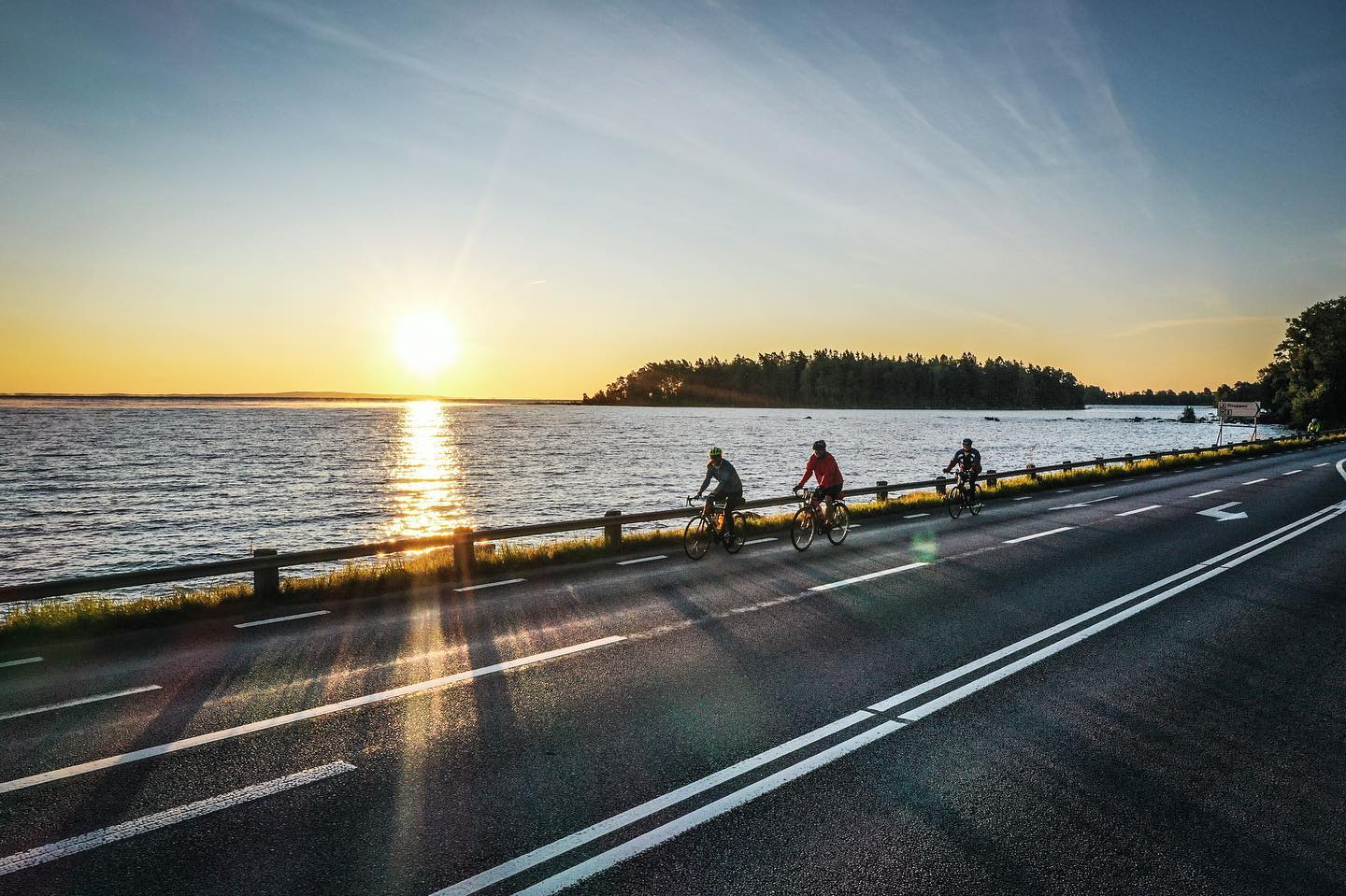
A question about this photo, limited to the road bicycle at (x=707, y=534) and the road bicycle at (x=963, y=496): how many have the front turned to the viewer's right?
0

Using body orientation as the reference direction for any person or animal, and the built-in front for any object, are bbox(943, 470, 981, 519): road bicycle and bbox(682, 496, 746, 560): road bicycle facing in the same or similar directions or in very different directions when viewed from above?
same or similar directions

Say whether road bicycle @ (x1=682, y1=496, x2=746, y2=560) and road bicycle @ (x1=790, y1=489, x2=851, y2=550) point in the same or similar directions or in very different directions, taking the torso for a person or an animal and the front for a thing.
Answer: same or similar directions

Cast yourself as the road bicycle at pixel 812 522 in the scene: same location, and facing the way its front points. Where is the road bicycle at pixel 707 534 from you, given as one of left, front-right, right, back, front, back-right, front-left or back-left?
front

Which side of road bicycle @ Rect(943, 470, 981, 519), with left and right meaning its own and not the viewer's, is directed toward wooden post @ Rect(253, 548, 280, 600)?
front

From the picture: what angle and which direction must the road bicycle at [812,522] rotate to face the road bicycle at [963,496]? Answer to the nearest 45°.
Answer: approximately 180°

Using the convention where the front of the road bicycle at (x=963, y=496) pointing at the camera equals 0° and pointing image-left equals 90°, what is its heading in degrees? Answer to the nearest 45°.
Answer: approximately 45°

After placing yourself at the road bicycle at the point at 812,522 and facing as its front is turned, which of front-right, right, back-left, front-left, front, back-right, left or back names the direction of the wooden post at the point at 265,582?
front

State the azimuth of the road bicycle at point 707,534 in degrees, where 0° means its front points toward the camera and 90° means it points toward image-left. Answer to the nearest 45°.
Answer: approximately 45°

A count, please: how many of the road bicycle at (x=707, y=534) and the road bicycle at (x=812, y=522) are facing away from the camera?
0

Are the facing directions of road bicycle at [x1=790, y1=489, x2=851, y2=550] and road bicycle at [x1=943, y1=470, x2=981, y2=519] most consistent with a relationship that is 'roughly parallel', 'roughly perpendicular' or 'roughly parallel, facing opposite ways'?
roughly parallel

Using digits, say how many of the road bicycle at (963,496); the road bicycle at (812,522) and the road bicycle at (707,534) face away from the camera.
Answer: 0

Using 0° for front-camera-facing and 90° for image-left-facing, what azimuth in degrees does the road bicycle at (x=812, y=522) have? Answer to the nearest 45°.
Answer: approximately 45°

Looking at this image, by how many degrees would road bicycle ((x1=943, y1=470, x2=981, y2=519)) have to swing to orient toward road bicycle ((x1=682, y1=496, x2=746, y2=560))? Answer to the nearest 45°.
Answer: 0° — it already faces it

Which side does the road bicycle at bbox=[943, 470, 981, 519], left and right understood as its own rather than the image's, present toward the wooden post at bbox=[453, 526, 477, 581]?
front
